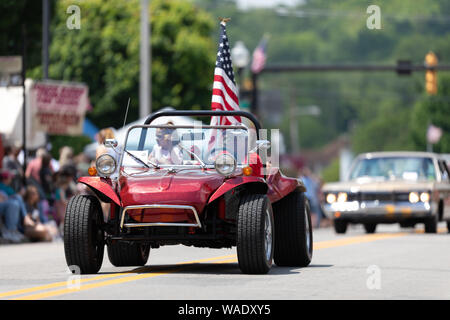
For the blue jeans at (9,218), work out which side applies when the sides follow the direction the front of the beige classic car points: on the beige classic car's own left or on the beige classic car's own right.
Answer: on the beige classic car's own right

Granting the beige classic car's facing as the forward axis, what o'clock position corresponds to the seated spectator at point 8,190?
The seated spectator is roughly at 2 o'clock from the beige classic car.

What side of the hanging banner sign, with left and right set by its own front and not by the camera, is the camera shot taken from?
front

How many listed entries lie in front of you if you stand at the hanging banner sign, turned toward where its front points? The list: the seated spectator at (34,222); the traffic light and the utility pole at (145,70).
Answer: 1

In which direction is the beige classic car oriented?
toward the camera

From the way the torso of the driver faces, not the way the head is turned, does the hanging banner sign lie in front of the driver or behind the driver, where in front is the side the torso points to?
behind

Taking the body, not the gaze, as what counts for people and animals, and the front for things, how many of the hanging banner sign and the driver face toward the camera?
2

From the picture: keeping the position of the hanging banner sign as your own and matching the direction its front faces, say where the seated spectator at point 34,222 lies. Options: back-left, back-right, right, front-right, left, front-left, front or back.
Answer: front

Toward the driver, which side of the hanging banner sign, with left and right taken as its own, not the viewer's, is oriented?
front

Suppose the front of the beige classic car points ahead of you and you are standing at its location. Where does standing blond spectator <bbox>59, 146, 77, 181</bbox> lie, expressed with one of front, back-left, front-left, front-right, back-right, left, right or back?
right

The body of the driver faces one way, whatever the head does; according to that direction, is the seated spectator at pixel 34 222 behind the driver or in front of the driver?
behind
